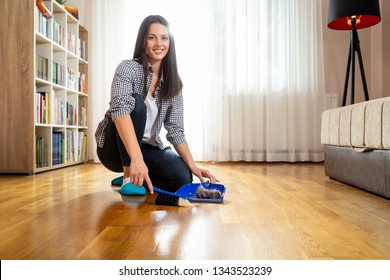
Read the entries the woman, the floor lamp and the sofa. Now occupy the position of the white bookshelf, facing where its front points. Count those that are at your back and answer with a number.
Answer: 0

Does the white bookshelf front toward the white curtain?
no

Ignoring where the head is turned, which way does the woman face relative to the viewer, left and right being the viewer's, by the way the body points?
facing the viewer and to the right of the viewer

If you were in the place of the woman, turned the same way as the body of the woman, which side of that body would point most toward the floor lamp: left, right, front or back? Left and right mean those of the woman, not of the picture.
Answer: left

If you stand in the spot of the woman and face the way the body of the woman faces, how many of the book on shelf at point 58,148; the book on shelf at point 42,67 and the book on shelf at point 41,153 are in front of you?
0

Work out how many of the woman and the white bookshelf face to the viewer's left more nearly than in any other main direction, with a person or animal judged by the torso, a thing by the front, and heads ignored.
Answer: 0

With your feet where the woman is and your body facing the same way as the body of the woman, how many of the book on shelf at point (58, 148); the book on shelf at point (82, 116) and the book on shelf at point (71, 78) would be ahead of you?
0

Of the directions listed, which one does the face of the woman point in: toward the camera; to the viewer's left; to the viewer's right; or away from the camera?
toward the camera

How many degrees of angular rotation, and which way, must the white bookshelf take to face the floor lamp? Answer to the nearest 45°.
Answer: approximately 45° to its left
